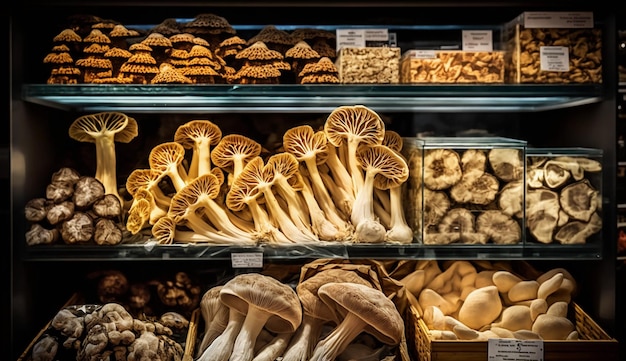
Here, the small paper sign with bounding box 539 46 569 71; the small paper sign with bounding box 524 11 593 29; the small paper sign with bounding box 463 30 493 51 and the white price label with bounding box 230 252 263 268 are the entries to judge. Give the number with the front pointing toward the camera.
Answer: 4

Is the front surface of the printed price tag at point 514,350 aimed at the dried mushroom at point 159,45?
no

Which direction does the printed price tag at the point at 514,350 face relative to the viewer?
toward the camera

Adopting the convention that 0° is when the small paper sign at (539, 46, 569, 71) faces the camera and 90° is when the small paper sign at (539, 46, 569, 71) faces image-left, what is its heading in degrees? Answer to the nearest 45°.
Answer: approximately 0°

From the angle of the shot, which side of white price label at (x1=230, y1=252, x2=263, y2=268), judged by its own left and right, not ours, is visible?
front

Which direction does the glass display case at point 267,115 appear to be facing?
toward the camera

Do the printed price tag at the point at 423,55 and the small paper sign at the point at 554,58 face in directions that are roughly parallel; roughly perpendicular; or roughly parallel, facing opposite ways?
roughly parallel

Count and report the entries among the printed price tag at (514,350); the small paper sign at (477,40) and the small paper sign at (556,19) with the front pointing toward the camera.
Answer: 3

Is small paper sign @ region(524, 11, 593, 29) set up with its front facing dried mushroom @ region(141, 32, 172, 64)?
no

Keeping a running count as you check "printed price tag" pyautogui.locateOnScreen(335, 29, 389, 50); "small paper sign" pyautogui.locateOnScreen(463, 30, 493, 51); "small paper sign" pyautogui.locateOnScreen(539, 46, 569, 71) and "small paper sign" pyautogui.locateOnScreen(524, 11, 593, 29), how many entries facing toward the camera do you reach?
4
